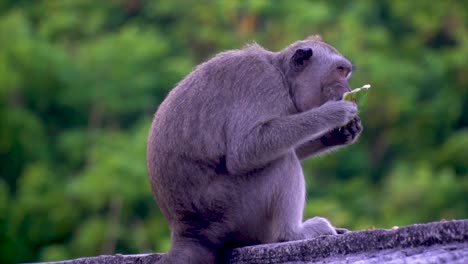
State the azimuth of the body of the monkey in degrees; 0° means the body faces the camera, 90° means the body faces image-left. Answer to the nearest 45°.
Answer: approximately 270°
